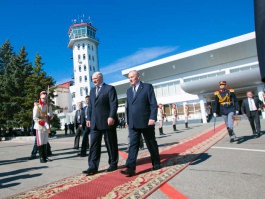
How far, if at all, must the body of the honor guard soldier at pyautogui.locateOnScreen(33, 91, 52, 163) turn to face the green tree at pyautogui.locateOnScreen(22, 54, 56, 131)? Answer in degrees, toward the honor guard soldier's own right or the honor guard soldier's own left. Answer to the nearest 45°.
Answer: approximately 135° to the honor guard soldier's own left

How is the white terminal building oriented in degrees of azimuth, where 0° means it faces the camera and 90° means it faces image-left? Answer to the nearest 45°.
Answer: approximately 45°

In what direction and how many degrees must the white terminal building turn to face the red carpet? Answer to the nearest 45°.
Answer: approximately 45° to its left

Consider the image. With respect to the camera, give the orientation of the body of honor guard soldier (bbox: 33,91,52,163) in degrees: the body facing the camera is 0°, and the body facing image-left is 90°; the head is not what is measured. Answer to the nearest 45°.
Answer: approximately 315°

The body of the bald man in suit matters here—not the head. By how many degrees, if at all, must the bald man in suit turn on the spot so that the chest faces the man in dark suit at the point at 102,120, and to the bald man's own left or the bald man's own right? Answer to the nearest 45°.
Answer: approximately 45° to the bald man's own right

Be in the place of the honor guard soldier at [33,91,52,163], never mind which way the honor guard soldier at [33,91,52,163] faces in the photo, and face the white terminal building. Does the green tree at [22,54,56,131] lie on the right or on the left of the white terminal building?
left

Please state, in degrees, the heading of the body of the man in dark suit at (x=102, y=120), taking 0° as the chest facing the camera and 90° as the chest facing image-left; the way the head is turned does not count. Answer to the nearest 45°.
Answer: approximately 45°

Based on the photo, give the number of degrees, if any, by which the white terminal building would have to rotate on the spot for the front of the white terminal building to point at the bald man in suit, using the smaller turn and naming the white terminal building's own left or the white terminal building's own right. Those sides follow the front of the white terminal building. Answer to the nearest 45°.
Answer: approximately 45° to the white terminal building's own left

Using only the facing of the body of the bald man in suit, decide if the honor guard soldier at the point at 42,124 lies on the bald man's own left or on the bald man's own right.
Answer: on the bald man's own right

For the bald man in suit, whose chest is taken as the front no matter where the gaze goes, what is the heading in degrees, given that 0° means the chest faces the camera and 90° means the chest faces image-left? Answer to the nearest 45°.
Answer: approximately 45°
